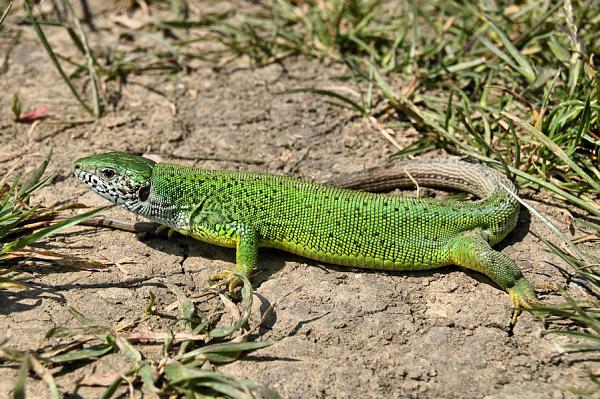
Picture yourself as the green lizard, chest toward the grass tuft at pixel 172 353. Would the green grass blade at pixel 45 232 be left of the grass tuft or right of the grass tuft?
right

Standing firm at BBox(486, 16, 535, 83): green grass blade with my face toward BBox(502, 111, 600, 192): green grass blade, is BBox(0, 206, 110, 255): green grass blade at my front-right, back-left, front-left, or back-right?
front-right

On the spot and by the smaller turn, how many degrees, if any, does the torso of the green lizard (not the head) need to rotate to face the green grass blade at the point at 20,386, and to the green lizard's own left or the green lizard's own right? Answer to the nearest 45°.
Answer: approximately 45° to the green lizard's own left

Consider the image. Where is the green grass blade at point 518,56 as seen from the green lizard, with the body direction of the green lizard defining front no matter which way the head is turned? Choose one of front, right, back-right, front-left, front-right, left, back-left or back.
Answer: back-right

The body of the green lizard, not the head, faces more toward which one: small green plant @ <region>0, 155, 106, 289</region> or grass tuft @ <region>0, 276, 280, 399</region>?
the small green plant

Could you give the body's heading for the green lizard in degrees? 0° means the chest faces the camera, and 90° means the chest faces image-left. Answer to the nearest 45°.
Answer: approximately 90°

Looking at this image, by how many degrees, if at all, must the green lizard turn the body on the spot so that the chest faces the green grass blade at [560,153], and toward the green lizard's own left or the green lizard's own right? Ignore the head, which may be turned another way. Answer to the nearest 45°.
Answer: approximately 180°

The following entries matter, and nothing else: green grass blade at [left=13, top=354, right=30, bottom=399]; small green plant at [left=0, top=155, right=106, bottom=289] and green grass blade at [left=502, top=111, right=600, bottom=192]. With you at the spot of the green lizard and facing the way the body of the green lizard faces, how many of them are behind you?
1

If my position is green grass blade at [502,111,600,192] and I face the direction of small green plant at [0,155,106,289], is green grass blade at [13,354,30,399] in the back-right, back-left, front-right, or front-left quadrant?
front-left

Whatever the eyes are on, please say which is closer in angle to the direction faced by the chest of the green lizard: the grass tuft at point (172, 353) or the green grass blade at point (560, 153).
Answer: the grass tuft

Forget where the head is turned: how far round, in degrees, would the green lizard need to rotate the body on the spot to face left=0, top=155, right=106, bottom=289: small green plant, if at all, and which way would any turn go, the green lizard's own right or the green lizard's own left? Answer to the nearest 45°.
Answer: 0° — it already faces it

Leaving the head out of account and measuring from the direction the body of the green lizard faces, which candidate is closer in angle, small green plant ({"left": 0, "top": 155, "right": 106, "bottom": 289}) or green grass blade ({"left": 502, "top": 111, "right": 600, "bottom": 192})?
the small green plant

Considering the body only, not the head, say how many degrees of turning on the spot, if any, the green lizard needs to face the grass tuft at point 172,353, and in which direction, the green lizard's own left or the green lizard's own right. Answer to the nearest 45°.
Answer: approximately 45° to the green lizard's own left

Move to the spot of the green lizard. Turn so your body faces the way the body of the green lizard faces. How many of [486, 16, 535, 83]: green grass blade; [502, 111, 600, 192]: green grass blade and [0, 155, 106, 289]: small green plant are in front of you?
1

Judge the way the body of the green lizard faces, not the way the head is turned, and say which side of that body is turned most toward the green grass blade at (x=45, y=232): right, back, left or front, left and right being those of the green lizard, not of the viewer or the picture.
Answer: front
